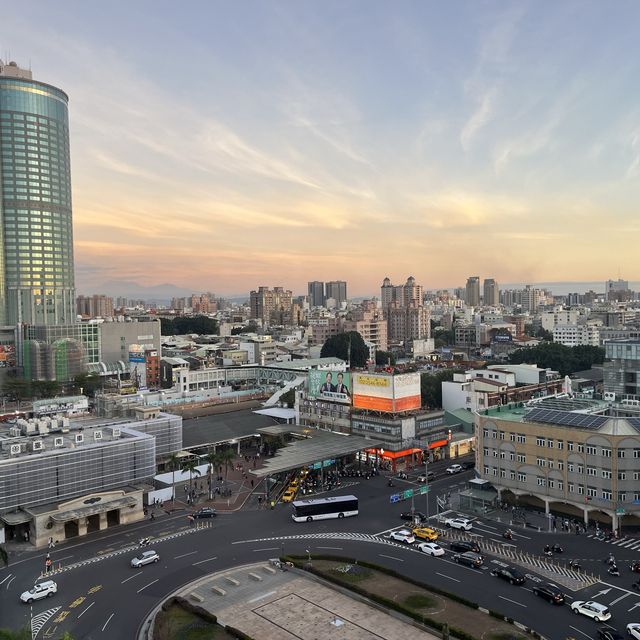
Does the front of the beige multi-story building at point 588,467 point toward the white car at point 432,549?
yes

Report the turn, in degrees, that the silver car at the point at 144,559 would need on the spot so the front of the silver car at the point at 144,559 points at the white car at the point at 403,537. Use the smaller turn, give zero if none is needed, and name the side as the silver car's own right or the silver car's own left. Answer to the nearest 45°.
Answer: approximately 135° to the silver car's own left

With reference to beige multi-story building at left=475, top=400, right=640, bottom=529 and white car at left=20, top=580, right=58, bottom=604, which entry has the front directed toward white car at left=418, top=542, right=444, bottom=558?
the beige multi-story building

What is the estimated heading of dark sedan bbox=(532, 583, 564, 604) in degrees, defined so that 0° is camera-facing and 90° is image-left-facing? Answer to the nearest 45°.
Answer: approximately 135°

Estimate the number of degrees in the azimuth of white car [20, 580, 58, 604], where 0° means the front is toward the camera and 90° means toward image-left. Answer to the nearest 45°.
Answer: approximately 45°

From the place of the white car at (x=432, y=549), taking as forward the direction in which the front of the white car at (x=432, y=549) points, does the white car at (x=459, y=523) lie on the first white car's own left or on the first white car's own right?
on the first white car's own right

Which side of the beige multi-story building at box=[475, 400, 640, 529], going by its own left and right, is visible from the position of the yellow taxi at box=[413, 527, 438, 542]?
front
